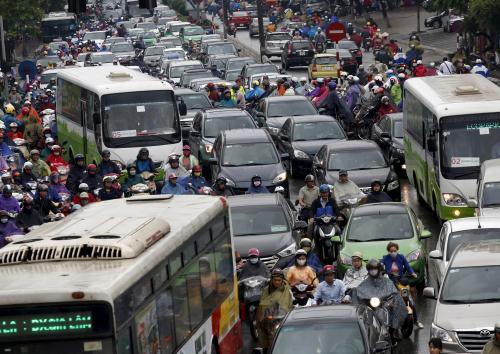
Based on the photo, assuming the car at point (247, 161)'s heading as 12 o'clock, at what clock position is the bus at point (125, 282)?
The bus is roughly at 12 o'clock from the car.

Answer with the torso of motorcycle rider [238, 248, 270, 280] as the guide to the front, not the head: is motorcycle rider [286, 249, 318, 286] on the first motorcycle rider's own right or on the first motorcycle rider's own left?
on the first motorcycle rider's own left

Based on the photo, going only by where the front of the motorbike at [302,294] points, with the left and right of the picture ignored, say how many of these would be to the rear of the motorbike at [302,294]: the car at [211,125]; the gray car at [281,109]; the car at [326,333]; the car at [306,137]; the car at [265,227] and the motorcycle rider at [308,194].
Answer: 5

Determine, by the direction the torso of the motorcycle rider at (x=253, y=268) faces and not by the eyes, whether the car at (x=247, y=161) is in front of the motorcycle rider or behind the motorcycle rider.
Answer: behind

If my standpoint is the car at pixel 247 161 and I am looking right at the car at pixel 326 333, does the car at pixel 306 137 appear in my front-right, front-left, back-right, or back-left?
back-left

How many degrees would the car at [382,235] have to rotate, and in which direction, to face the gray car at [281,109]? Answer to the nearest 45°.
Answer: approximately 180°

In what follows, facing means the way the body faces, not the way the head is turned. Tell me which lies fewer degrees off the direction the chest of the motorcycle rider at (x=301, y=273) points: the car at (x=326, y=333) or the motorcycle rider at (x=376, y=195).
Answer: the car

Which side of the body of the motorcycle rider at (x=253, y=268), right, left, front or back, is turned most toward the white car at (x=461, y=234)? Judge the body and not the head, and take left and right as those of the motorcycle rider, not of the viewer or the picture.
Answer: left

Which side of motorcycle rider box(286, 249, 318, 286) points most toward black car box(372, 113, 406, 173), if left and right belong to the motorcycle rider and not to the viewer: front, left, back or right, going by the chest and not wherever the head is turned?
back

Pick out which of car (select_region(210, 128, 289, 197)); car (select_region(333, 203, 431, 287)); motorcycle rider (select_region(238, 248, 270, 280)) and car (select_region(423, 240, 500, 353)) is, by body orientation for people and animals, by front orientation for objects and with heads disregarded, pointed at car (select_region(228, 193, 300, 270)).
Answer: car (select_region(210, 128, 289, 197))

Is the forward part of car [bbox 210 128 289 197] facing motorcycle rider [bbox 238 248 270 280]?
yes
